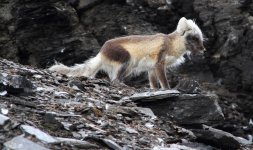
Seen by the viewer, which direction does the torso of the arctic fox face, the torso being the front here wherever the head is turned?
to the viewer's right

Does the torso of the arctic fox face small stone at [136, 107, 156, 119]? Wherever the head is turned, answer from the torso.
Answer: no

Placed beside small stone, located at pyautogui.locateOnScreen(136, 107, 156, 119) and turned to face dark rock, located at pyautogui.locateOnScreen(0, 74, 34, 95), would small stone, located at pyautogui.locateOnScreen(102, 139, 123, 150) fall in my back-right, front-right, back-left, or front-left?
front-left

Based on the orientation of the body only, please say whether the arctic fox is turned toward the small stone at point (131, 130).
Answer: no

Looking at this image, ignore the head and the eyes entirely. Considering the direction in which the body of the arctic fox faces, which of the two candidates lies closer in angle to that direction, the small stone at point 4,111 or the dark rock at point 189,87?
the dark rock

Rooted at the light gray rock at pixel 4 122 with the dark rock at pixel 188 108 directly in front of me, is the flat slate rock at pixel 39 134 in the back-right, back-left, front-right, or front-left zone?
front-right

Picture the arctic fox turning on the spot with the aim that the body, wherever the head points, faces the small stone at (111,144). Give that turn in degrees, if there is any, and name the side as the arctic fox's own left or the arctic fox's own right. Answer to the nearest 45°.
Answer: approximately 90° to the arctic fox's own right

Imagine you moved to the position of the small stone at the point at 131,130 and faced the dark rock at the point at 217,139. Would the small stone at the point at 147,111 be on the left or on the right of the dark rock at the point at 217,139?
left

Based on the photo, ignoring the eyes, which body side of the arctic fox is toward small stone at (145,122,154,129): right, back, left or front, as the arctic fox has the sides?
right

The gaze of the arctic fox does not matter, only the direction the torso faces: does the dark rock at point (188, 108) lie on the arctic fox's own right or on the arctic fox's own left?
on the arctic fox's own right

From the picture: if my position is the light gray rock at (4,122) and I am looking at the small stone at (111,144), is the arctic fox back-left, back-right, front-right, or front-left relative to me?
front-left

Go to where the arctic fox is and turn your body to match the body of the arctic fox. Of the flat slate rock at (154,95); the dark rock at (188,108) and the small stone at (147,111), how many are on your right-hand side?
3

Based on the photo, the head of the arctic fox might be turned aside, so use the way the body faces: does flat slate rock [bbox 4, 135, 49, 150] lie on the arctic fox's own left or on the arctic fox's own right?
on the arctic fox's own right

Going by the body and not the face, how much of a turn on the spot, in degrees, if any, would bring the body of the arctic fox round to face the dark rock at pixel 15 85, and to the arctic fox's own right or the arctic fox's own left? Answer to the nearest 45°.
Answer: approximately 135° to the arctic fox's own right

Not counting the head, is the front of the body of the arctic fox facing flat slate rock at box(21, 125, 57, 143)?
no
